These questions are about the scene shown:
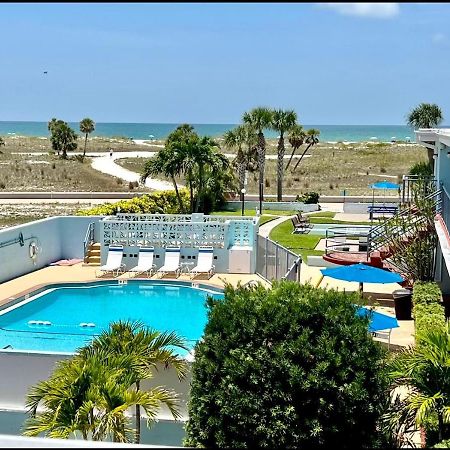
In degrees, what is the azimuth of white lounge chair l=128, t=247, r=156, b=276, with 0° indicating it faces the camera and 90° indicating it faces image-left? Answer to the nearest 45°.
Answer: approximately 45°

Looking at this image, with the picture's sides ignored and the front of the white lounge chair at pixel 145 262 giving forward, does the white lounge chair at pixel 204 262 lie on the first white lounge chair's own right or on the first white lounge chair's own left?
on the first white lounge chair's own left

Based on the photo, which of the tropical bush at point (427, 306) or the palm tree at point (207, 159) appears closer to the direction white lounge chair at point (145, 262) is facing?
the tropical bush

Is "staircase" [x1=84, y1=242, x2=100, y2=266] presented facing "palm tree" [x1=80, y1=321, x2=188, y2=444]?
yes

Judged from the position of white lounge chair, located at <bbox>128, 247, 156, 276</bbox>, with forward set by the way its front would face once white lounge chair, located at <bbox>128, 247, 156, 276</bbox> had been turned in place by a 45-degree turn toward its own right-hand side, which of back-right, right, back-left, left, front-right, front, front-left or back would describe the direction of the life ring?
front

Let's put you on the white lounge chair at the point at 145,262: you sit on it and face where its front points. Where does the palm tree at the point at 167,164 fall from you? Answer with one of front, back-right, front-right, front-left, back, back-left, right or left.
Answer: back-right

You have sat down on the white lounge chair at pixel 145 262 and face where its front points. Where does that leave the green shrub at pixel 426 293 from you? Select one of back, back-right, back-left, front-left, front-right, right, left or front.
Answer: left

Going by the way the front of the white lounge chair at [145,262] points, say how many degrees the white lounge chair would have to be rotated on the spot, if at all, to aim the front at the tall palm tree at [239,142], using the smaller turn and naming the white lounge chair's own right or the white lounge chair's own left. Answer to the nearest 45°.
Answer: approximately 135° to the white lounge chair's own right

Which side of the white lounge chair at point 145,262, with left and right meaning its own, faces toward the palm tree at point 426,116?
back

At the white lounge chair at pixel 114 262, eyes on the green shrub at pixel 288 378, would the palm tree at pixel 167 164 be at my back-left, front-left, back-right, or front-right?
back-left

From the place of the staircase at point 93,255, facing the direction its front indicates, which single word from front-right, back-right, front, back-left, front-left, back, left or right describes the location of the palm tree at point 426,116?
back-left

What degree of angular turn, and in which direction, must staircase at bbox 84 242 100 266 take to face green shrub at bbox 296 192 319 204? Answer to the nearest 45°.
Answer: approximately 135° to its left

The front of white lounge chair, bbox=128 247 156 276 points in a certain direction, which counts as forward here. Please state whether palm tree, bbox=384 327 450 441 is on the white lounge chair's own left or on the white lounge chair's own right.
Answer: on the white lounge chair's own left

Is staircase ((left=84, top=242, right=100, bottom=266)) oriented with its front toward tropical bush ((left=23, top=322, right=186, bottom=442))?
yes

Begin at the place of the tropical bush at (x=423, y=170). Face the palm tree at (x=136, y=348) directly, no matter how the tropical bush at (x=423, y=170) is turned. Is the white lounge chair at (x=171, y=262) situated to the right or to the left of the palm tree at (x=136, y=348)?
right
